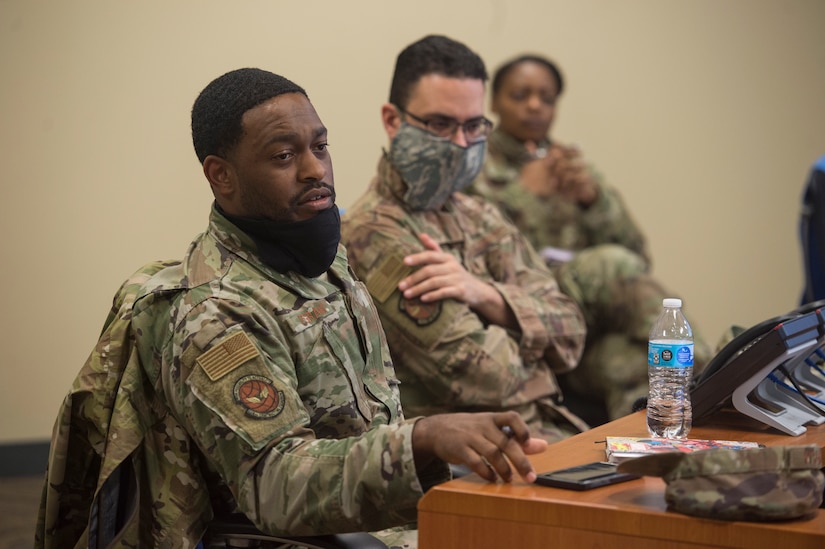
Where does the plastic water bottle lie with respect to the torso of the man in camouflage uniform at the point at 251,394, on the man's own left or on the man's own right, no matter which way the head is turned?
on the man's own left

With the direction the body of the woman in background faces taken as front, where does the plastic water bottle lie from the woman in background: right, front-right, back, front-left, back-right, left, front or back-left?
front-right

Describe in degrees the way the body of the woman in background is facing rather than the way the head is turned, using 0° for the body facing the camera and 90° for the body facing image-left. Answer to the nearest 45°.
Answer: approximately 315°

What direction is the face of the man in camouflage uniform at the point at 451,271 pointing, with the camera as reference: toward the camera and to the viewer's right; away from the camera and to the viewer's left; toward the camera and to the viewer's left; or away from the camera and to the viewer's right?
toward the camera and to the viewer's right

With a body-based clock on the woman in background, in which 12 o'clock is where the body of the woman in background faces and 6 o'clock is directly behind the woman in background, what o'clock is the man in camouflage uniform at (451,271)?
The man in camouflage uniform is roughly at 2 o'clock from the woman in background.

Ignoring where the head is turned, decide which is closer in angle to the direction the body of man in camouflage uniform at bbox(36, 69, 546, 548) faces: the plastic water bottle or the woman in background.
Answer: the plastic water bottle

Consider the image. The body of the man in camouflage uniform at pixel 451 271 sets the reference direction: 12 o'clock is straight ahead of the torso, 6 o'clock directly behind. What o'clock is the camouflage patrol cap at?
The camouflage patrol cap is roughly at 1 o'clock from the man in camouflage uniform.

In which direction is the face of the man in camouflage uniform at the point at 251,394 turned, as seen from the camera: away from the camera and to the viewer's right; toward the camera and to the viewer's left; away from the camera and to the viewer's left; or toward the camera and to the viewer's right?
toward the camera and to the viewer's right

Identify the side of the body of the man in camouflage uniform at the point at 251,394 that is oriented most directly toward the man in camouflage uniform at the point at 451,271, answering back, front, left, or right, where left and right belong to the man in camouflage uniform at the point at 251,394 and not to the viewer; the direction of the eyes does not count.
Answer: left

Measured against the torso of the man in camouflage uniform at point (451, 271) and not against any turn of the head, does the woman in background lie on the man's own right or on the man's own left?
on the man's own left

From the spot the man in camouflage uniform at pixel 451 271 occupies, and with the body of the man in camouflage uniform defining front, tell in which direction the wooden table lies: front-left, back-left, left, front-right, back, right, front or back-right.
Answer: front-right
